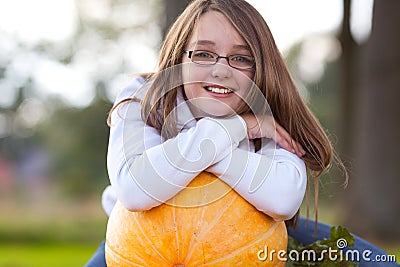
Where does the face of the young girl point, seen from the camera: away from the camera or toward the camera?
toward the camera

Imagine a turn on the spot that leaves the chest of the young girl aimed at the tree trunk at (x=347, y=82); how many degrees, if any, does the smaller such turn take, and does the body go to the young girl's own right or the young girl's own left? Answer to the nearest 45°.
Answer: approximately 180°

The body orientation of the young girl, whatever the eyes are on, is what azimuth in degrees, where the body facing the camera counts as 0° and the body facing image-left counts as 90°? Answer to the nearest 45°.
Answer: approximately 0°
